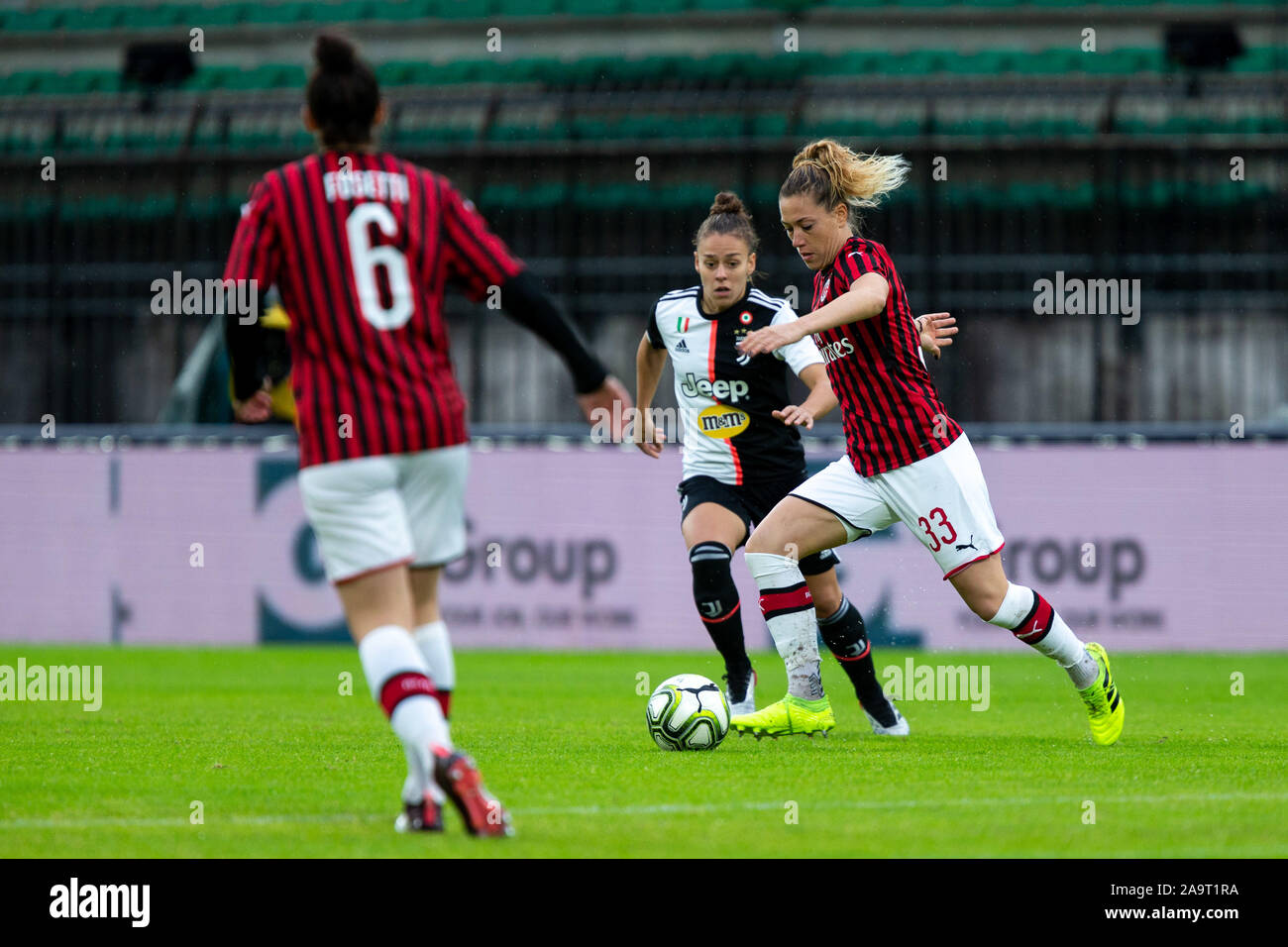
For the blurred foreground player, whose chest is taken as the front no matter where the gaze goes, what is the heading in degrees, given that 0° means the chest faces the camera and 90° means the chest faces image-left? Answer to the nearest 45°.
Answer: approximately 180°
